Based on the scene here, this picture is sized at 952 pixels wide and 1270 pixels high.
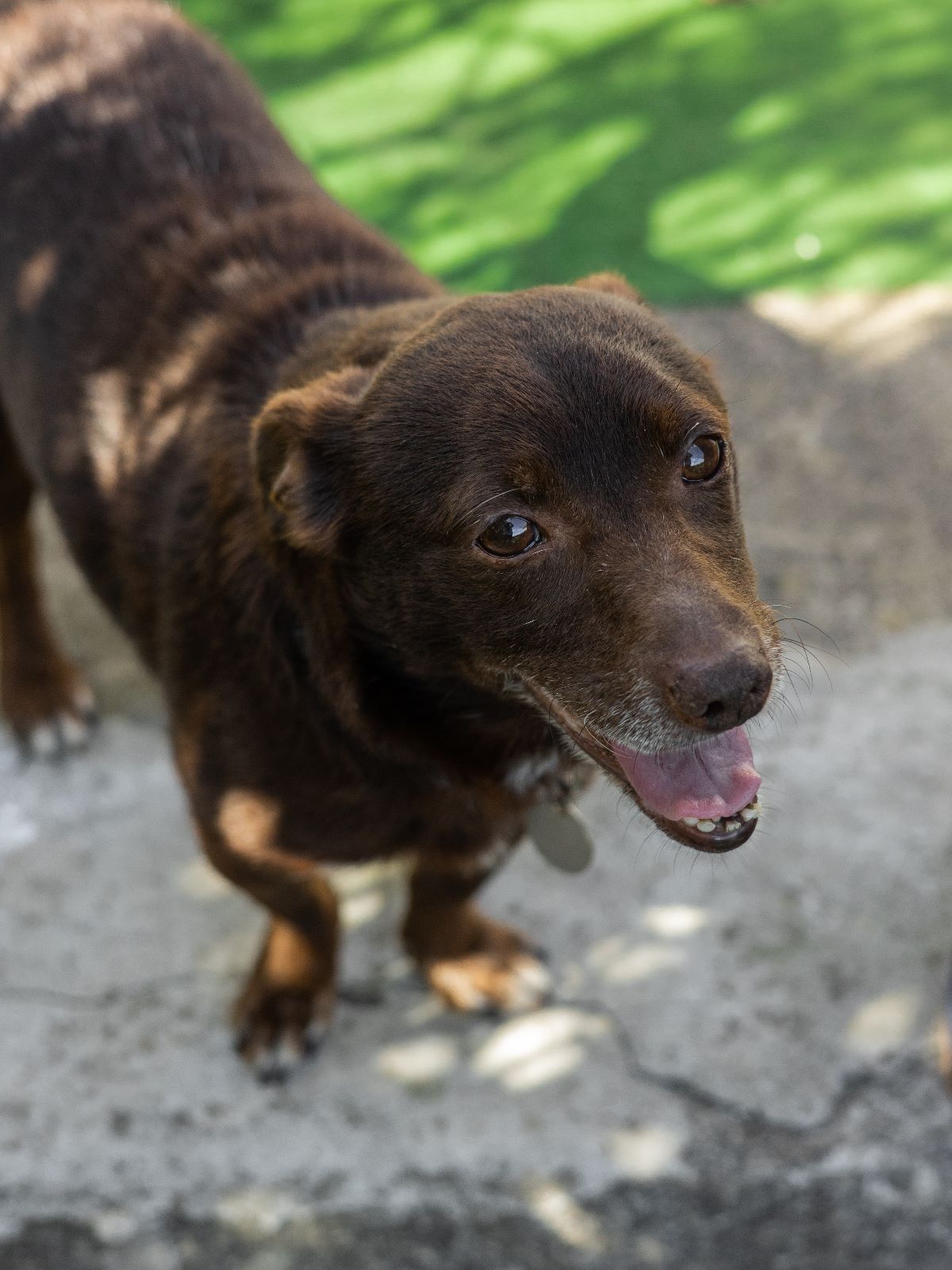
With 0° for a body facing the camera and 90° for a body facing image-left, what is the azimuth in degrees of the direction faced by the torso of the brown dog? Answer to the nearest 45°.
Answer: approximately 315°
